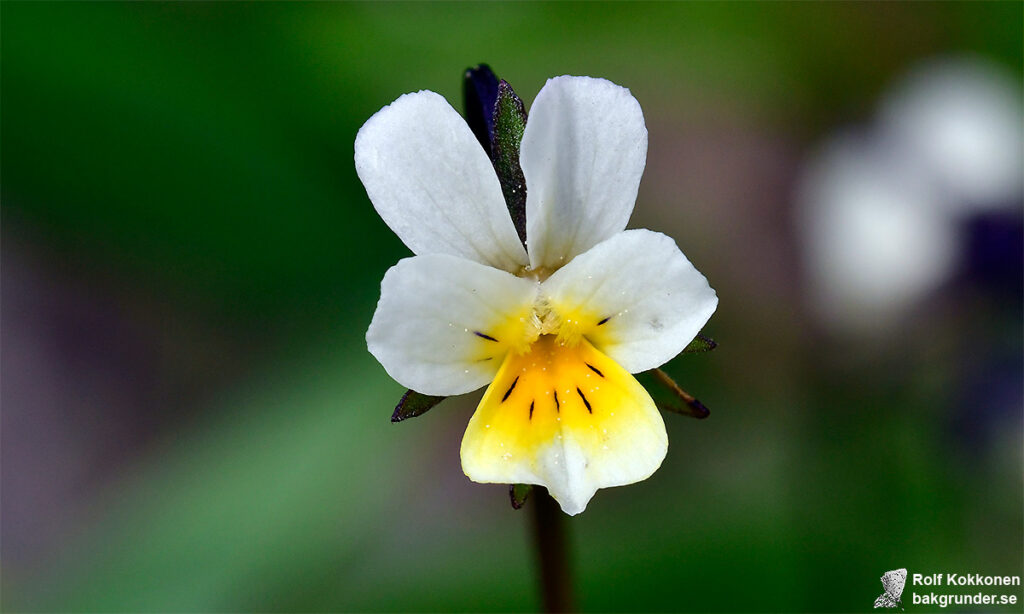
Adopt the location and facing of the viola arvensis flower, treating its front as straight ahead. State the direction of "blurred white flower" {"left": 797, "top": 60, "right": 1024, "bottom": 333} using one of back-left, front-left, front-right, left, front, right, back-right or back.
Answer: back-left

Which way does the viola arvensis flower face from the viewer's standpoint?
toward the camera

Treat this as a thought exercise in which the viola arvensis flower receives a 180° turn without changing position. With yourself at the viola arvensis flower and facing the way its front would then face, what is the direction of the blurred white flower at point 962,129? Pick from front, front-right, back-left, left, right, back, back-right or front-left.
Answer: front-right
